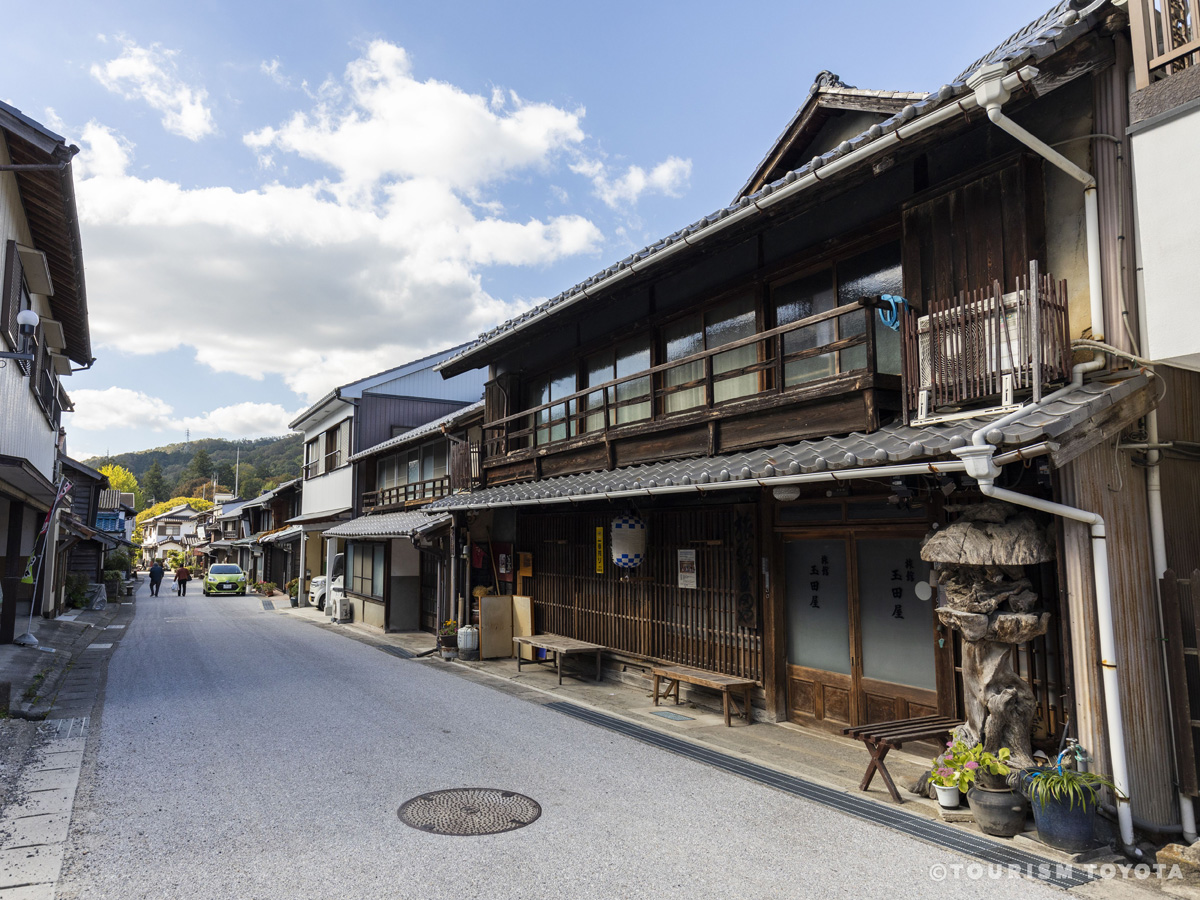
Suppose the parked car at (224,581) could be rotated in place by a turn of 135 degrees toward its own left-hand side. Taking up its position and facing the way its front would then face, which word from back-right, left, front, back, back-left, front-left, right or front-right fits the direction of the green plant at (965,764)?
back-right

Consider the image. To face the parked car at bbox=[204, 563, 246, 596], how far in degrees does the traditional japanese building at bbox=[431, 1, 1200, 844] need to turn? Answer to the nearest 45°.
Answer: approximately 90° to its right

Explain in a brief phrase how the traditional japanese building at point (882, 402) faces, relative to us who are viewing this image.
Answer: facing the viewer and to the left of the viewer

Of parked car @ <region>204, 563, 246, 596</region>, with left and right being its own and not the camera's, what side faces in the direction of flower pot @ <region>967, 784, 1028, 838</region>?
front

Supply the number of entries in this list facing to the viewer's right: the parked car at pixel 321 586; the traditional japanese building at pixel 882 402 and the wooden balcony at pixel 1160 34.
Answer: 0

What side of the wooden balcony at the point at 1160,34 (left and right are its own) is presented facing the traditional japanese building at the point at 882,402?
right

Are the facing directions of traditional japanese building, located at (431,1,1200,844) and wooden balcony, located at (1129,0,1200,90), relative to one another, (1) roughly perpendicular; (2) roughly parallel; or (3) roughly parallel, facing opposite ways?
roughly parallel

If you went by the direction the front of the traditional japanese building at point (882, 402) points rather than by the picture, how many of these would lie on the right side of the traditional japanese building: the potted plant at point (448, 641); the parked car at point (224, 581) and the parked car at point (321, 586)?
3

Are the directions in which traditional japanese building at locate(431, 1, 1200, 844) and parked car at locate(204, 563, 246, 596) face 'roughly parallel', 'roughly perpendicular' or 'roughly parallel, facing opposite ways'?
roughly perpendicular

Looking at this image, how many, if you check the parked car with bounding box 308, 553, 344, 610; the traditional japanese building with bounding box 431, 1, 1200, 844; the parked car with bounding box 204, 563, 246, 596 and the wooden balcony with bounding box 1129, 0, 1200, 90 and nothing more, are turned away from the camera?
0

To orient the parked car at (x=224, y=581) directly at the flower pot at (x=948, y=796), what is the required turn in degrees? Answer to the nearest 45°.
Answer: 0° — it already faces it

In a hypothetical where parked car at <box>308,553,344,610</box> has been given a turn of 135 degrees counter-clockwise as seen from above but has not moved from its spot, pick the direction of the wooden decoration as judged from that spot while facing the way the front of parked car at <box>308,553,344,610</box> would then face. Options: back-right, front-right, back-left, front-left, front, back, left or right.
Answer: right

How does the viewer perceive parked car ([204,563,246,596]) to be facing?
facing the viewer

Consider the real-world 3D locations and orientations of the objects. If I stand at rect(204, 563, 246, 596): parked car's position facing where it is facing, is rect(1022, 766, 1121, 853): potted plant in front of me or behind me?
in front

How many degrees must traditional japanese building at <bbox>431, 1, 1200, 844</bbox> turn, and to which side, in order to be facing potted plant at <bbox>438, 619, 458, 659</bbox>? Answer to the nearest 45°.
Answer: approximately 90° to its right

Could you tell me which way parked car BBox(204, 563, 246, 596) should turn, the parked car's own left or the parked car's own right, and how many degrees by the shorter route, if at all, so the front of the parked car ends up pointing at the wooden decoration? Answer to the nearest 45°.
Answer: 0° — it already faces it
